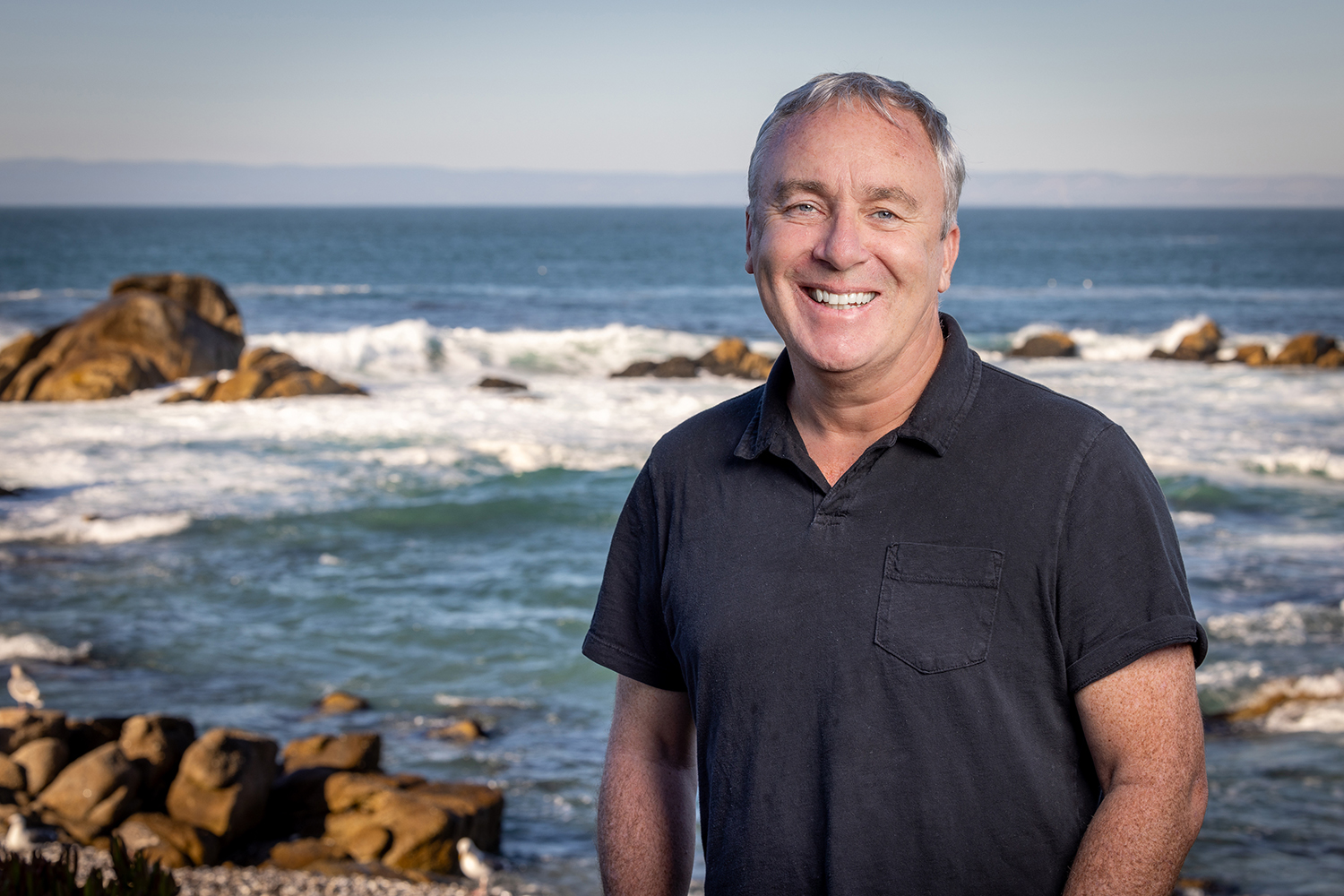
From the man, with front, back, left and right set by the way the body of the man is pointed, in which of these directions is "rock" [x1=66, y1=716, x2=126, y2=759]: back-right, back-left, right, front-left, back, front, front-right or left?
right

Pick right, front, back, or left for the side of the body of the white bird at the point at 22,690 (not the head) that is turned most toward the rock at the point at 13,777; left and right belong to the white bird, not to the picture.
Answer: left

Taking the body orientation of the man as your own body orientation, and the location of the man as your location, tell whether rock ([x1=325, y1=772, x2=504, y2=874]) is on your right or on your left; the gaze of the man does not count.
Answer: on your right

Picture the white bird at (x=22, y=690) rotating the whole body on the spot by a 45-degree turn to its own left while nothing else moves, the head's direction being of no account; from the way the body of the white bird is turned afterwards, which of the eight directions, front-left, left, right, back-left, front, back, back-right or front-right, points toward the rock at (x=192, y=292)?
back-right

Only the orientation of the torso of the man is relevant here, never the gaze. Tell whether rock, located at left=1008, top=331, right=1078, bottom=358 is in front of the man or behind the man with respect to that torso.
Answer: behind

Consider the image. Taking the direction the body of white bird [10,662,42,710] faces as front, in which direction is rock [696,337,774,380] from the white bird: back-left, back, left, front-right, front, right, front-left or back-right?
back-right

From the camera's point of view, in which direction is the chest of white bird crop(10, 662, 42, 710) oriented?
to the viewer's left

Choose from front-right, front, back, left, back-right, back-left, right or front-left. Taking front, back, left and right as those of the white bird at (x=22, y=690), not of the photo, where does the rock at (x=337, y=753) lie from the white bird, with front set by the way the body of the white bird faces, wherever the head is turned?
back-left

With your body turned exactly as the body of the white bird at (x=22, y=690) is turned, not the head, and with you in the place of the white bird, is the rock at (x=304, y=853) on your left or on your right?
on your left

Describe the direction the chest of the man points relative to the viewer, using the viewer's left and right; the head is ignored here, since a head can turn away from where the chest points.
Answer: facing the viewer and to the left of the viewer

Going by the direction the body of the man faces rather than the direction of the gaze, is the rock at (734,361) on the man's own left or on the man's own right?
on the man's own right

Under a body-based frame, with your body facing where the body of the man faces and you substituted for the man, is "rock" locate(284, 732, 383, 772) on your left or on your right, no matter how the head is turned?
on your right

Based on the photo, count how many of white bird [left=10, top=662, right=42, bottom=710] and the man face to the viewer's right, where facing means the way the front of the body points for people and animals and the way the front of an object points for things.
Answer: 0

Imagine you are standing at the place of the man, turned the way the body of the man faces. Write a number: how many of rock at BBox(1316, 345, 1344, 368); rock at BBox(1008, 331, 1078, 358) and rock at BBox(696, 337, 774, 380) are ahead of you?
0

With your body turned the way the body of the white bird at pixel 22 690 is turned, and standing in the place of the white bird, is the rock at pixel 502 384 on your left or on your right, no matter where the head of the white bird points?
on your right

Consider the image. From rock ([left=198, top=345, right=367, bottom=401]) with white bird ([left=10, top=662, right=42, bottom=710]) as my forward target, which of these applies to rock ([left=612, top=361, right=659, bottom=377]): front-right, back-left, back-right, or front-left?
back-left

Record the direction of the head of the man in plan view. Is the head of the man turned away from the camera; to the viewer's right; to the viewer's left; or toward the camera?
toward the camera

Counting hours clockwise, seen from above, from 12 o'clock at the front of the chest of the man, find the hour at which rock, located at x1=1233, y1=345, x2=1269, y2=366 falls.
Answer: The rock is roughly at 5 o'clock from the man.
